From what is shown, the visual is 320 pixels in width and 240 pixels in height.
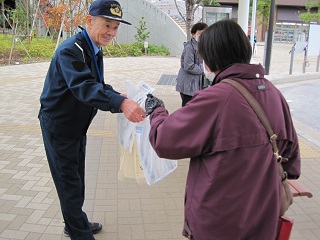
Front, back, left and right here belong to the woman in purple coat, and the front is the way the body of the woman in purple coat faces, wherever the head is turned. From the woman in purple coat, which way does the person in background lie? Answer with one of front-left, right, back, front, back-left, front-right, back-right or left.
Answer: front-right

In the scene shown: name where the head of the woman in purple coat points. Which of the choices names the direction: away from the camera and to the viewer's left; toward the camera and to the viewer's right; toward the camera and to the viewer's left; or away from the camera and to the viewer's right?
away from the camera and to the viewer's left

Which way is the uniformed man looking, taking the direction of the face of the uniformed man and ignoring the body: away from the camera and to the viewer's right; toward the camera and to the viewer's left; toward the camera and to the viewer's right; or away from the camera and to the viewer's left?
toward the camera and to the viewer's right

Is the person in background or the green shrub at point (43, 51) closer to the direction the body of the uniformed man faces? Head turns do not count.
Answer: the person in background

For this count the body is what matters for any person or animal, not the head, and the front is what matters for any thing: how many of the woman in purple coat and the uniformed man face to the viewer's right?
1

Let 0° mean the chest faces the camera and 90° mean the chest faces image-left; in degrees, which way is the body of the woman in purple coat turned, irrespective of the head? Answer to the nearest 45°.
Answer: approximately 135°

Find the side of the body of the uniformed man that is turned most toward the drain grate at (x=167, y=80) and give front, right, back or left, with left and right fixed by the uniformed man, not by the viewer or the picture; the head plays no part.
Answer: left

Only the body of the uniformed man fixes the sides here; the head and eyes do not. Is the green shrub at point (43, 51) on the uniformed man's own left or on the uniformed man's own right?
on the uniformed man's own left

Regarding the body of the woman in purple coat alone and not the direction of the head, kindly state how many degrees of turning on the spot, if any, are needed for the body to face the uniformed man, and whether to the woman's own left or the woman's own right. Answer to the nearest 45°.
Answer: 0° — they already face them

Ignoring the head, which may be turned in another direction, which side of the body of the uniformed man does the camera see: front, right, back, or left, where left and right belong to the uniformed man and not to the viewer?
right
